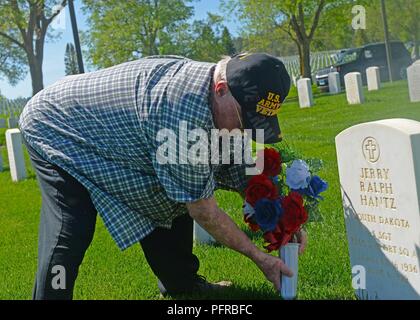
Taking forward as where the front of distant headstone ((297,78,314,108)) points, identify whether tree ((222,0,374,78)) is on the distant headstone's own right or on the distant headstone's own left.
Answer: on the distant headstone's own right

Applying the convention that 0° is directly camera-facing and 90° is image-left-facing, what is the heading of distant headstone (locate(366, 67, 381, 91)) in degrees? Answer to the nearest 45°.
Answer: approximately 45°

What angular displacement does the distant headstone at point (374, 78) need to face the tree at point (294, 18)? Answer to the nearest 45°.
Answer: approximately 135° to its right

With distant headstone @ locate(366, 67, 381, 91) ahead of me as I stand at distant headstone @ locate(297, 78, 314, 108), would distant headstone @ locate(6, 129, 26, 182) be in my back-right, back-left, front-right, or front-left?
back-right

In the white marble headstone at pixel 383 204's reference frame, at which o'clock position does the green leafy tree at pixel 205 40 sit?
The green leafy tree is roughly at 4 o'clock from the white marble headstone.

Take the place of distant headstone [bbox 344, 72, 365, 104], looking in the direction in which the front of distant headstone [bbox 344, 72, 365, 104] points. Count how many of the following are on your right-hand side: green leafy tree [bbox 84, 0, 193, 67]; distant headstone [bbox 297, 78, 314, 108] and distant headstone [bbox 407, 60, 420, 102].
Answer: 2

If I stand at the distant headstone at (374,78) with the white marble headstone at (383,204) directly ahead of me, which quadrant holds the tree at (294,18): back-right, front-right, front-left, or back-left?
back-right

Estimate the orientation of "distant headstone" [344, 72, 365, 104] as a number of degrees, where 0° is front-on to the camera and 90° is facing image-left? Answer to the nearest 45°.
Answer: approximately 45°

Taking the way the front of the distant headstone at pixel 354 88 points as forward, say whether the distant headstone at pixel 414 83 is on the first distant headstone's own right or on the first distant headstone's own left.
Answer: on the first distant headstone's own left

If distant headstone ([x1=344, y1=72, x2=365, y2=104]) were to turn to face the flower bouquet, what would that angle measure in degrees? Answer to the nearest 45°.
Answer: approximately 45° to its left

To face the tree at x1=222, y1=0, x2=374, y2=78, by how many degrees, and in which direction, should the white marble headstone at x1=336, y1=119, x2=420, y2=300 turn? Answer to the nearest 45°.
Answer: approximately 135° to its right

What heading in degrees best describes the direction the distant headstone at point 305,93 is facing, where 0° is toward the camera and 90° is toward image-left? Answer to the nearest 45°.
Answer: approximately 45°
